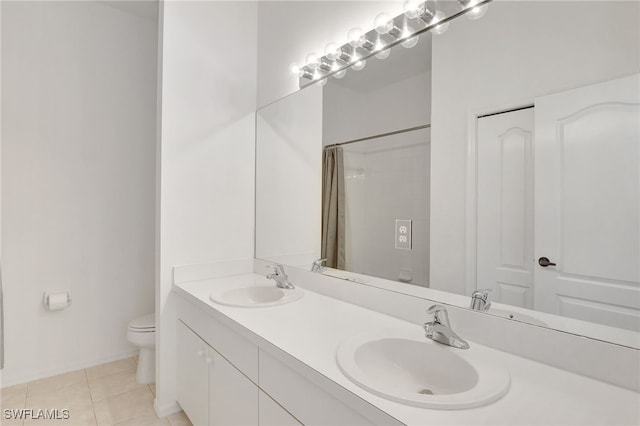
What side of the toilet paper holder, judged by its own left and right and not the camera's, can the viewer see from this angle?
front

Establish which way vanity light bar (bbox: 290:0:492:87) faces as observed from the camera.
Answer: facing the viewer and to the left of the viewer

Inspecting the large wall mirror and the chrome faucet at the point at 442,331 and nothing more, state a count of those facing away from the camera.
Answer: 0

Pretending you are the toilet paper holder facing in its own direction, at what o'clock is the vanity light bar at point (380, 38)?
The vanity light bar is roughly at 11 o'clock from the toilet paper holder.

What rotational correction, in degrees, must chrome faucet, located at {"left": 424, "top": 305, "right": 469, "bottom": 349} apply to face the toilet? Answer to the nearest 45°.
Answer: approximately 45° to its right

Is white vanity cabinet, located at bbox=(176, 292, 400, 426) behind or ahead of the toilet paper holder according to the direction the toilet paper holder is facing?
ahead

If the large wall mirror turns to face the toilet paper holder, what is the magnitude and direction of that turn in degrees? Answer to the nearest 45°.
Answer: approximately 45° to its right
